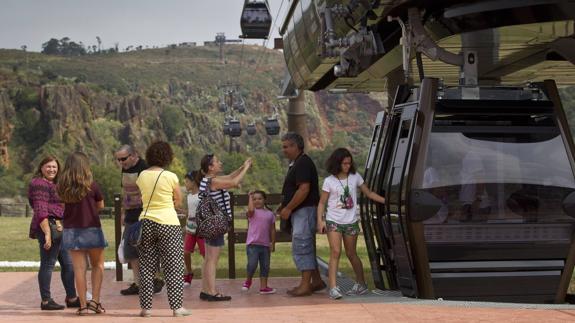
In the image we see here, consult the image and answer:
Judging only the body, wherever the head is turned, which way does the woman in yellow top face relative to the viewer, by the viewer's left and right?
facing away from the viewer

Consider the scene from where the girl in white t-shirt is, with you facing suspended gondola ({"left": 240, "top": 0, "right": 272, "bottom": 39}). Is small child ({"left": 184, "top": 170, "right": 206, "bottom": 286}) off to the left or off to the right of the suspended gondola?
left

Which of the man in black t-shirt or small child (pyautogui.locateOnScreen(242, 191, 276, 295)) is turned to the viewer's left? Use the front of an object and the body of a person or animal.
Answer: the man in black t-shirt

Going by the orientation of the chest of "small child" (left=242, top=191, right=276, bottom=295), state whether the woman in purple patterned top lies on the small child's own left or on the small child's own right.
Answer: on the small child's own right

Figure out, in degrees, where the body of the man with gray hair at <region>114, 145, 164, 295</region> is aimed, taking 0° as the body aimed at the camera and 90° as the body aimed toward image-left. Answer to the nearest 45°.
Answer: approximately 45°

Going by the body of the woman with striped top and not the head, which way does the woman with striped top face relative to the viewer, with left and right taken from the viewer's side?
facing to the right of the viewer

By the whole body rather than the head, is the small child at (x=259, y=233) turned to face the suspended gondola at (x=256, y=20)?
no

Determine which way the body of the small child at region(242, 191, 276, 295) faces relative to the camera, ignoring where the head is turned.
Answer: toward the camera

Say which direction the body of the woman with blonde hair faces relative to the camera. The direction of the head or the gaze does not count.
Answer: away from the camera

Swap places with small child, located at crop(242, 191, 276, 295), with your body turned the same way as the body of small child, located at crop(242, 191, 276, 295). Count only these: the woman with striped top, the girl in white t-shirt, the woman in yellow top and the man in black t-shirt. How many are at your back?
0

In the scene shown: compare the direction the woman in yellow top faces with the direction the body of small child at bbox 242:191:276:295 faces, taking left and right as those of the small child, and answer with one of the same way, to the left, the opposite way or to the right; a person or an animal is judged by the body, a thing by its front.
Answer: the opposite way
